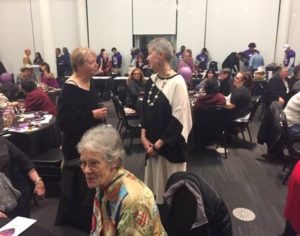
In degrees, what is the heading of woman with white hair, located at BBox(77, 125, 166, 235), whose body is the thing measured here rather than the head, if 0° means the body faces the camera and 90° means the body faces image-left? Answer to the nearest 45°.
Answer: approximately 45°

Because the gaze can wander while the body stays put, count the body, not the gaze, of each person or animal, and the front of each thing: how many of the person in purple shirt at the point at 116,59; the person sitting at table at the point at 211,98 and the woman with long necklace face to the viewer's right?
0

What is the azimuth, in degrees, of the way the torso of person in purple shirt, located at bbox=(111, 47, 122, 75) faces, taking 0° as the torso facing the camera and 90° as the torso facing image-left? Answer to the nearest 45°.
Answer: approximately 45°

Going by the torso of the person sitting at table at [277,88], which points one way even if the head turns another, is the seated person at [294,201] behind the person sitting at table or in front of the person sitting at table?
in front

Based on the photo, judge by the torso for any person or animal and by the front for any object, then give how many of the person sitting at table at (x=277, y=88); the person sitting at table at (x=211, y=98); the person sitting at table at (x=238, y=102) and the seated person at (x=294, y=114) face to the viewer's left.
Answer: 1

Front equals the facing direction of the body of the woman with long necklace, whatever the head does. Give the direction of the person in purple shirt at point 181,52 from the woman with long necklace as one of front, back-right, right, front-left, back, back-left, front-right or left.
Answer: back-right

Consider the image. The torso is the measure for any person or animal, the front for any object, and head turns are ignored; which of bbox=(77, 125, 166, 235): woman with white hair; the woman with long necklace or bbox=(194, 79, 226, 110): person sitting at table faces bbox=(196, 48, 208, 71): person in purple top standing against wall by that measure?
bbox=(194, 79, 226, 110): person sitting at table

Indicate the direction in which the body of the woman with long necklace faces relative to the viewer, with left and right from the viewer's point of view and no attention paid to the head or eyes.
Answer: facing the viewer and to the left of the viewer

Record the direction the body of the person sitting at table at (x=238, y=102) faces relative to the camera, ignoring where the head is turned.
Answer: to the viewer's left

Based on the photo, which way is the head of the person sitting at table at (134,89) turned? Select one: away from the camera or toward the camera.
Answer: toward the camera

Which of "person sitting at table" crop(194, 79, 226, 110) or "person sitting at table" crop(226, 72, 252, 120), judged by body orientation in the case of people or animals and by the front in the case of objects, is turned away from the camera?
"person sitting at table" crop(194, 79, 226, 110)
